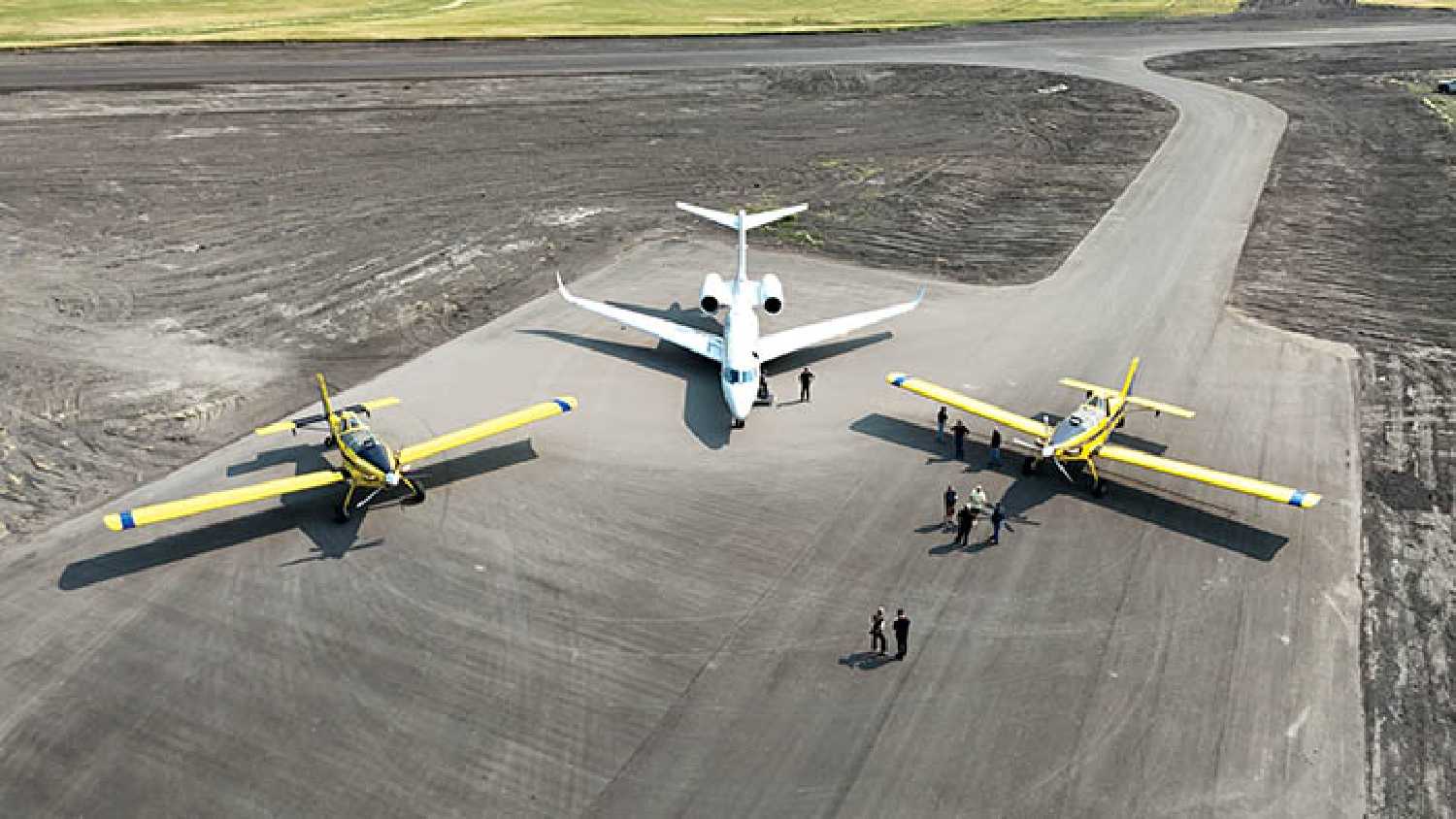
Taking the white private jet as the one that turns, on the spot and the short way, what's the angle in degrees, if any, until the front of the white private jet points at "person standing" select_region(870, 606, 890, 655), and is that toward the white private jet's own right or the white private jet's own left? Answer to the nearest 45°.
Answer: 0° — it already faces them

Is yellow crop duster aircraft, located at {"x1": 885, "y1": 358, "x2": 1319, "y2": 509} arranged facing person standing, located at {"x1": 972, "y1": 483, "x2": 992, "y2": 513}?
yes

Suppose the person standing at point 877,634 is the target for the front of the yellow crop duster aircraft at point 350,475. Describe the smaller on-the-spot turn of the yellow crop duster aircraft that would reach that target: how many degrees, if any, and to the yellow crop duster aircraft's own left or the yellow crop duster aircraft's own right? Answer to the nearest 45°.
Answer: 0° — it already faces them

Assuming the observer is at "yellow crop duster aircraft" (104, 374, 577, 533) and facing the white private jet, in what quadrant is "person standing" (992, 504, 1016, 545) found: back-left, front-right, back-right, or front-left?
front-right

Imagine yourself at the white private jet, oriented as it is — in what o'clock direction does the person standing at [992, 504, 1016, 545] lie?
The person standing is roughly at 11 o'clock from the white private jet.

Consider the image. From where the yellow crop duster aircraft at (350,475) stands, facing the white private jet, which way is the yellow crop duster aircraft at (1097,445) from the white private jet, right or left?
right

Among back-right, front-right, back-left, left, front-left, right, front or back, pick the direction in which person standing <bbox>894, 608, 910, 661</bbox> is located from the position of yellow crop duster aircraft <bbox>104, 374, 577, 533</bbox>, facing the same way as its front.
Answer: front

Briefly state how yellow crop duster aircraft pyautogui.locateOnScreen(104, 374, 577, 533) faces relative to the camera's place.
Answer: facing the viewer and to the right of the viewer

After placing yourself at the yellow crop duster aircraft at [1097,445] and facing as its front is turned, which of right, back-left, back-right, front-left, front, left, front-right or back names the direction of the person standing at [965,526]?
front

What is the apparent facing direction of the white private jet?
toward the camera

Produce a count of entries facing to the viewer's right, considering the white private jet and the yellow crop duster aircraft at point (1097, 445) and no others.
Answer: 0

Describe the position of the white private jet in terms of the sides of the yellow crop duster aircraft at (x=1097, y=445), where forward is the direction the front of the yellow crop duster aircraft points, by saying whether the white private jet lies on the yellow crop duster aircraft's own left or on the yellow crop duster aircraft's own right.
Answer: on the yellow crop duster aircraft's own right

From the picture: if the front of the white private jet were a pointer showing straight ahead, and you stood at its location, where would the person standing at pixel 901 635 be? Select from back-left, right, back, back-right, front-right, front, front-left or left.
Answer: front

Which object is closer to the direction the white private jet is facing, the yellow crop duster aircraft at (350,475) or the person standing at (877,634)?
the person standing
